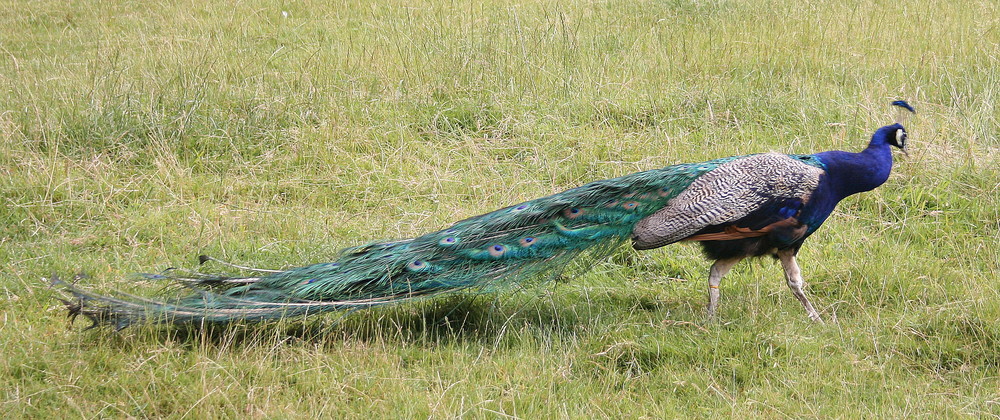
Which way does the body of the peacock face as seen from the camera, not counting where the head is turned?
to the viewer's right
